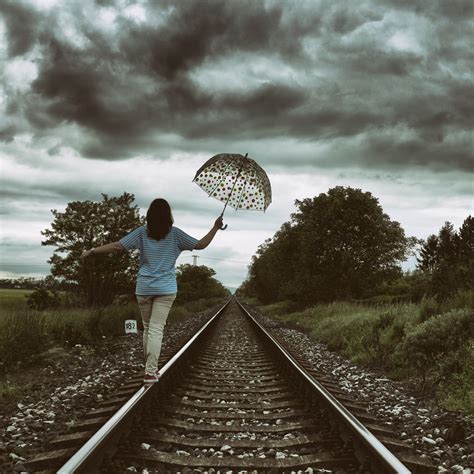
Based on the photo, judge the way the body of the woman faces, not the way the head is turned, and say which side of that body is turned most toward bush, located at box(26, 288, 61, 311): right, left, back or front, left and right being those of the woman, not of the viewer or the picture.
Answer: front

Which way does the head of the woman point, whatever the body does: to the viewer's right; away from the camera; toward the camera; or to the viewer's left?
away from the camera

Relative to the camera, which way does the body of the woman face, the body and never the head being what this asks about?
away from the camera

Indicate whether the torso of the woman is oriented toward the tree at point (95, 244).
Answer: yes

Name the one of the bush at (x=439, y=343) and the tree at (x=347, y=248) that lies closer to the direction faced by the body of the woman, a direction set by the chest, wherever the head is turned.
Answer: the tree

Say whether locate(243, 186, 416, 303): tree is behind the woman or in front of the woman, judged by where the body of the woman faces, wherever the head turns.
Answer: in front

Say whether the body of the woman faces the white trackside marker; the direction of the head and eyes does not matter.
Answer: yes

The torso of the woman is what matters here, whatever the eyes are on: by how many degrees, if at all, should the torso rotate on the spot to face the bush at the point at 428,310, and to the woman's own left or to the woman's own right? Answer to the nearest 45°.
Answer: approximately 45° to the woman's own right

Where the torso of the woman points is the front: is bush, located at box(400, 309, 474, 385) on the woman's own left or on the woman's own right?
on the woman's own right

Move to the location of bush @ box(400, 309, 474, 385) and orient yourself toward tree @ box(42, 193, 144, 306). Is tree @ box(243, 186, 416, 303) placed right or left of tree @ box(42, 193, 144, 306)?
right
